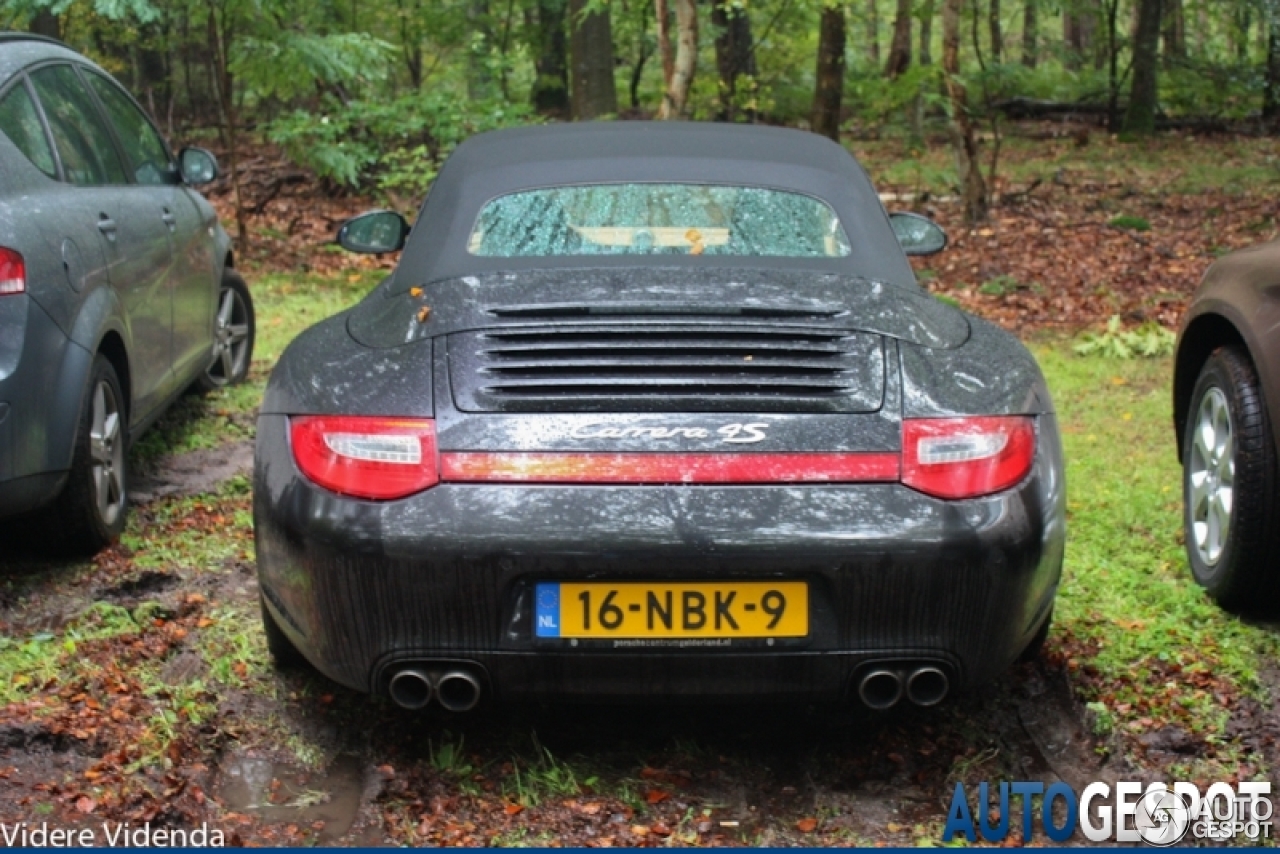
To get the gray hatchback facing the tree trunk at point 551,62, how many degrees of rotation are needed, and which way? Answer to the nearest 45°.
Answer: approximately 45° to its left

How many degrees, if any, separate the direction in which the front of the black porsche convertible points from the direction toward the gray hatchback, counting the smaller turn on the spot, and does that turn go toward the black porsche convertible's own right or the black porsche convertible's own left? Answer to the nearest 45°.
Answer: approximately 45° to the black porsche convertible's own left

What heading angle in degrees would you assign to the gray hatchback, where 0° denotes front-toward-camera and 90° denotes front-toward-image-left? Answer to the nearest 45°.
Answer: approximately 225°

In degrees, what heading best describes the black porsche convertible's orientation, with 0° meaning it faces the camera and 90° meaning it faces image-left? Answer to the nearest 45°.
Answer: approximately 180°

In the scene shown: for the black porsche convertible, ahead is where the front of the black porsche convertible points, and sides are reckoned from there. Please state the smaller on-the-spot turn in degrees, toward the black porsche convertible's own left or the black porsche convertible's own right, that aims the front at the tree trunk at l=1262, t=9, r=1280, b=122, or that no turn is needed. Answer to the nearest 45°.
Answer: approximately 45° to the black porsche convertible's own right

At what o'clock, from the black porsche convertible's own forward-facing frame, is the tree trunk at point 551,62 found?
The tree trunk is roughly at 12 o'clock from the black porsche convertible.

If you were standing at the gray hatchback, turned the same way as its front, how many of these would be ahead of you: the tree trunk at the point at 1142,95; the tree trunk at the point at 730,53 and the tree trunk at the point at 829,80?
3
